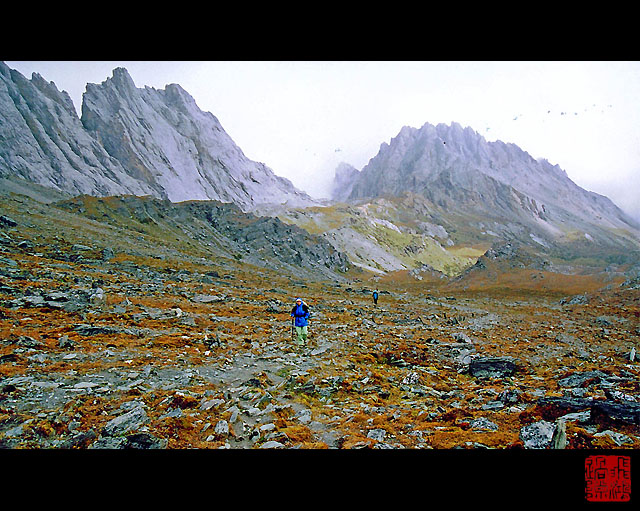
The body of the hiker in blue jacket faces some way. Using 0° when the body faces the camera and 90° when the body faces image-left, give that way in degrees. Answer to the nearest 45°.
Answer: approximately 0°
